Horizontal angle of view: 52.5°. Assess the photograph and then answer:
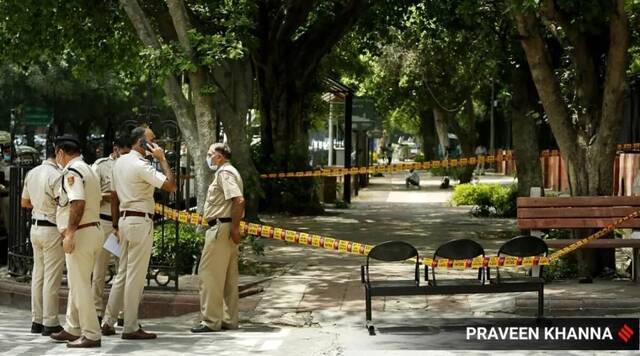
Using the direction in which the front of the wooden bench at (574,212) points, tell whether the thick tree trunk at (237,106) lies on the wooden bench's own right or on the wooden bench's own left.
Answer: on the wooden bench's own right

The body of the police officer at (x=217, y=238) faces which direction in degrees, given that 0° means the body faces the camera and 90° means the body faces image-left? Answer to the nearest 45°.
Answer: approximately 90°

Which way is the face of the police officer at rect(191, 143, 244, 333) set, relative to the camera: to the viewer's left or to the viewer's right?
to the viewer's left

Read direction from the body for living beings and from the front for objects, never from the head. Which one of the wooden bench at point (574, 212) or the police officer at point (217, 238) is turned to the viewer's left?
the police officer

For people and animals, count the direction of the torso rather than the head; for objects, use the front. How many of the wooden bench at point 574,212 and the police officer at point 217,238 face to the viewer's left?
1

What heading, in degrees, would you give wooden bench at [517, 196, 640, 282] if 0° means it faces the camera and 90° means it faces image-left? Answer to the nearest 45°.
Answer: approximately 0°

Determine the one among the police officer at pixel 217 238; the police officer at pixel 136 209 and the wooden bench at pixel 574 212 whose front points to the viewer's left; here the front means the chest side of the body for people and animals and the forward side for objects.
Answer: the police officer at pixel 217 238

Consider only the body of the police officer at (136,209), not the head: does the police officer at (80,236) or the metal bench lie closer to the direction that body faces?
the metal bench

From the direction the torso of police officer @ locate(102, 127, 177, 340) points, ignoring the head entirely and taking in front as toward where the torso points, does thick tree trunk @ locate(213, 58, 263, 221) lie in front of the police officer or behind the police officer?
in front

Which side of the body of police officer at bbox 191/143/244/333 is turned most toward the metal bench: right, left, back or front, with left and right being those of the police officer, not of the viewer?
back

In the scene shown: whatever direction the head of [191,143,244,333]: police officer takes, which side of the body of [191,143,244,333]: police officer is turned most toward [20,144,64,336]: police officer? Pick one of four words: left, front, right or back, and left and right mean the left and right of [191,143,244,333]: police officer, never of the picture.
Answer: front
